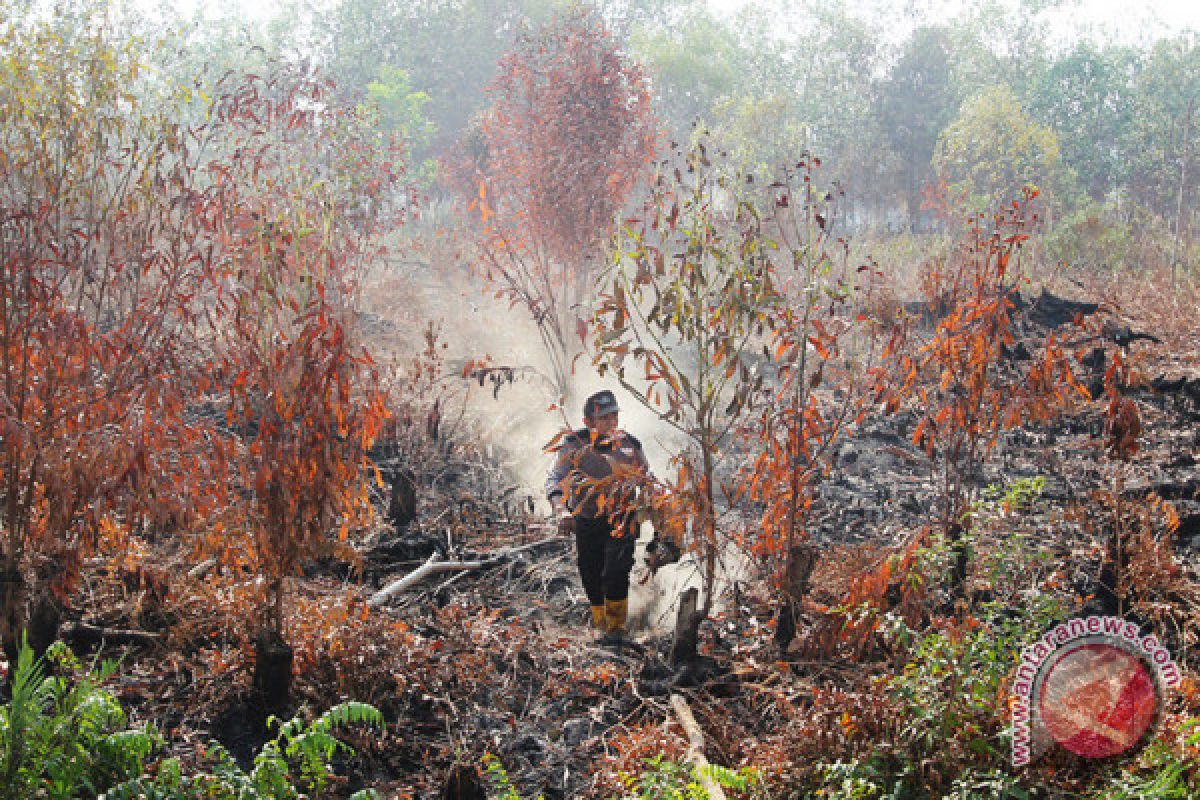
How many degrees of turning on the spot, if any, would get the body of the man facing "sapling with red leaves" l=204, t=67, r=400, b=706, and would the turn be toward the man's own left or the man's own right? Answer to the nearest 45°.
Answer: approximately 45° to the man's own right

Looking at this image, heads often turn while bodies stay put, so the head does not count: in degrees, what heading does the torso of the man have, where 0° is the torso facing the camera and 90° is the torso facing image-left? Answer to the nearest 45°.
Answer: approximately 0°

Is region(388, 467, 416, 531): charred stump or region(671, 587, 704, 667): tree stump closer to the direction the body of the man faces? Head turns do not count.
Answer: the tree stump

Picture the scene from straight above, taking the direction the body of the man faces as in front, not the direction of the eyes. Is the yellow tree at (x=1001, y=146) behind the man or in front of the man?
behind

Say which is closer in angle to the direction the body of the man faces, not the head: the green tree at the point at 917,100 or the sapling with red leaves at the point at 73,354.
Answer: the sapling with red leaves

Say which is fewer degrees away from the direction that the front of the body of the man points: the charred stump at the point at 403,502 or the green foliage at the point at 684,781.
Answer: the green foliage
